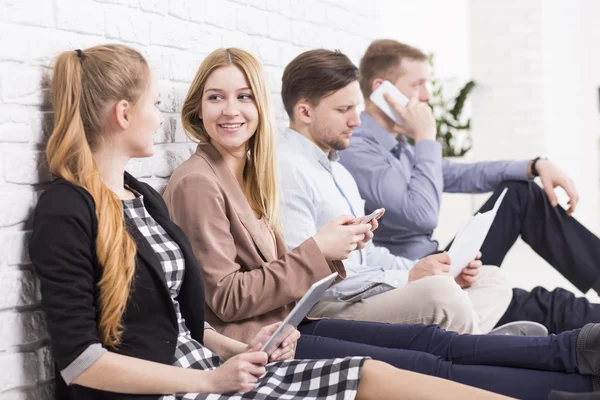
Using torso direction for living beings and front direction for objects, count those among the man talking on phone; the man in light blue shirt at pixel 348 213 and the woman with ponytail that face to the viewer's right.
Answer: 3

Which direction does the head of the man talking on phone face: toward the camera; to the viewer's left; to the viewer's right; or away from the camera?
to the viewer's right

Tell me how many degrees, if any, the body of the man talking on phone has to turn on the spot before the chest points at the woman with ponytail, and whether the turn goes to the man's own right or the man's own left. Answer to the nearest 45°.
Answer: approximately 90° to the man's own right

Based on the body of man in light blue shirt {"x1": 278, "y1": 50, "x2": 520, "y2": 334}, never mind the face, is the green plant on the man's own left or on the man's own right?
on the man's own left

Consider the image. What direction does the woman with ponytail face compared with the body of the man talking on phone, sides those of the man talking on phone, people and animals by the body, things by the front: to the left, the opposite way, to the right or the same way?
the same way

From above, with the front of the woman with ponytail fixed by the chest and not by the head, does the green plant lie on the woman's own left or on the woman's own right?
on the woman's own left

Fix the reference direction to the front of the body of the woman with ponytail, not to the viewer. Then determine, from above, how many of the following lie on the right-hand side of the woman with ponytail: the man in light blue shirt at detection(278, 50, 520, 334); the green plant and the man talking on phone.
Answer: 0

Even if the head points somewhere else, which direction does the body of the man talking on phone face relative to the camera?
to the viewer's right

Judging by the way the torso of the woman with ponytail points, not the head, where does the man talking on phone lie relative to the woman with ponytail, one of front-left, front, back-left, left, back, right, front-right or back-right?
front-left

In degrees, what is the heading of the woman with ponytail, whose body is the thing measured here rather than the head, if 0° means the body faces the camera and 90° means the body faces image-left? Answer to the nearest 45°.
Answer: approximately 270°

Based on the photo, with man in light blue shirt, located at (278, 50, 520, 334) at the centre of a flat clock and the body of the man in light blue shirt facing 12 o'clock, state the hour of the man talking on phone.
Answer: The man talking on phone is roughly at 10 o'clock from the man in light blue shirt.

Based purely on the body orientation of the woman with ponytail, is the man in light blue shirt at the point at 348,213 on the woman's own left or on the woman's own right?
on the woman's own left

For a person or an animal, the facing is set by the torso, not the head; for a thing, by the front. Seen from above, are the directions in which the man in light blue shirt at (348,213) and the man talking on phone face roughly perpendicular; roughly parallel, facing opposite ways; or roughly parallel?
roughly parallel

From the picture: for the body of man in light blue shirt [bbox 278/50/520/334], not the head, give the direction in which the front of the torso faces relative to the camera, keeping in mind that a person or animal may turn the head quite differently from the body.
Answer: to the viewer's right

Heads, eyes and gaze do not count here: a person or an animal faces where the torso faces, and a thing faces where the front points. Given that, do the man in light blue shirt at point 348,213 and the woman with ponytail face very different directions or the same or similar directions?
same or similar directions

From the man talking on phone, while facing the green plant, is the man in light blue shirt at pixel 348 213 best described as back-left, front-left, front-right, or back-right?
back-left

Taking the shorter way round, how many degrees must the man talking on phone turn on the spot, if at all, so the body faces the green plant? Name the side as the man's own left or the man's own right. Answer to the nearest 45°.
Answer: approximately 90° to the man's own left
